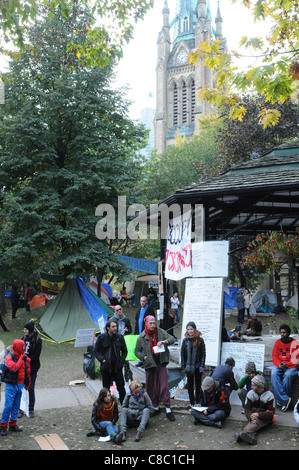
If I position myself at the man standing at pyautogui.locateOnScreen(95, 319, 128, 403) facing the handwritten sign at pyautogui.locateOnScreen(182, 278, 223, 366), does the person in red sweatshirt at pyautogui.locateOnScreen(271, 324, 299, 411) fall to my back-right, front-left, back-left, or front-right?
front-right

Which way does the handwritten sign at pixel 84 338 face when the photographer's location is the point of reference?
facing the viewer

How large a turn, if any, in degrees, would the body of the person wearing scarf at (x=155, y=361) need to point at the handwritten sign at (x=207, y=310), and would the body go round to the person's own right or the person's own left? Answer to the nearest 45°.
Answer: approximately 135° to the person's own left

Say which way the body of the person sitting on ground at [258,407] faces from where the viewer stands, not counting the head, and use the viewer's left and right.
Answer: facing the viewer and to the left of the viewer

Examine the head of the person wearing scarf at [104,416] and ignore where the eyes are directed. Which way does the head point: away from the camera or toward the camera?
toward the camera

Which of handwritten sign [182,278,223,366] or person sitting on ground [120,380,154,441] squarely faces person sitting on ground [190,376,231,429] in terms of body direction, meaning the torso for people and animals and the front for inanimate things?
the handwritten sign

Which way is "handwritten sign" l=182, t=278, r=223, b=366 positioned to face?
toward the camera

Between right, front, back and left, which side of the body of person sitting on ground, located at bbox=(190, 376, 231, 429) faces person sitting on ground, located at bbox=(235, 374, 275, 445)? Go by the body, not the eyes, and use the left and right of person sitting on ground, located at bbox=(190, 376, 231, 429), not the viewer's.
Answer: left

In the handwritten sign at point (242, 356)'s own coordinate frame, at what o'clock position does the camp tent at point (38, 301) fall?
The camp tent is roughly at 5 o'clock from the handwritten sign.

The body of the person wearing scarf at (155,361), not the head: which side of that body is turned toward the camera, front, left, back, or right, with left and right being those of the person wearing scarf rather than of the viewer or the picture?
front

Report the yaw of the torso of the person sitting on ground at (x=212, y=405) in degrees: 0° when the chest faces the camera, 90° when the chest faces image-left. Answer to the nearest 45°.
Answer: approximately 45°

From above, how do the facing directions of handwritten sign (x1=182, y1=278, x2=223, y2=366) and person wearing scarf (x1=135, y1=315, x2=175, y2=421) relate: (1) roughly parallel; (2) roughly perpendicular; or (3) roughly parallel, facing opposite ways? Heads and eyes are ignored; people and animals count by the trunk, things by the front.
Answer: roughly parallel
